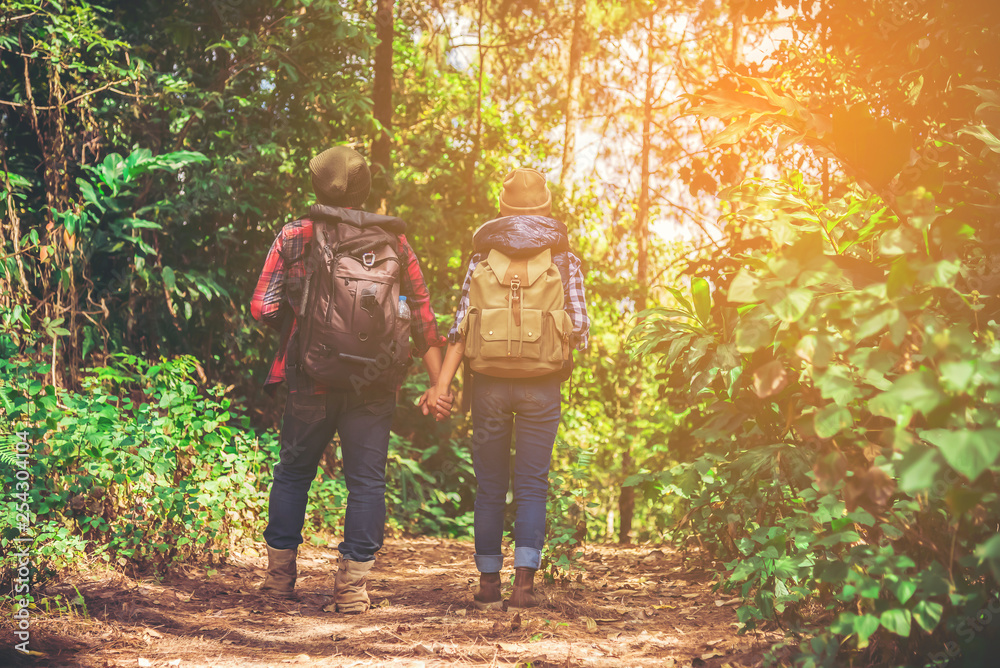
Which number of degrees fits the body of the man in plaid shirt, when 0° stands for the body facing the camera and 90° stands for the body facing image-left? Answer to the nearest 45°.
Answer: approximately 180°

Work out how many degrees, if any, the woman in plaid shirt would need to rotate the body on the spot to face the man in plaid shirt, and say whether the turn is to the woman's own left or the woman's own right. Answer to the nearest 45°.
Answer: approximately 90° to the woman's own left

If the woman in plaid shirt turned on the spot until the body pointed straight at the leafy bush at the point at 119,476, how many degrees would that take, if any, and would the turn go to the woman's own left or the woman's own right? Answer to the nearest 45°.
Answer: approximately 90° to the woman's own left

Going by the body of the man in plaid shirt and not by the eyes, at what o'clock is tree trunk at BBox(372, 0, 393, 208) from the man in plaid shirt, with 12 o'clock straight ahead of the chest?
The tree trunk is roughly at 12 o'clock from the man in plaid shirt.

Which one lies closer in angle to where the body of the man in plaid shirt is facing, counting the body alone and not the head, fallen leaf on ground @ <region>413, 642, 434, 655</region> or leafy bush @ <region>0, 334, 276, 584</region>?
the leafy bush

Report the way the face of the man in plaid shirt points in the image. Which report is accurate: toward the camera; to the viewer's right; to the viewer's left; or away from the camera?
away from the camera

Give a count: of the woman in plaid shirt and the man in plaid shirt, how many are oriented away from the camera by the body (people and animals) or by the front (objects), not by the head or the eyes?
2

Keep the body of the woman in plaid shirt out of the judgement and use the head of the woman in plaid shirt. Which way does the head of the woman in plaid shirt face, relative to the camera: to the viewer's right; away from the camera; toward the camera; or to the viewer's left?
away from the camera

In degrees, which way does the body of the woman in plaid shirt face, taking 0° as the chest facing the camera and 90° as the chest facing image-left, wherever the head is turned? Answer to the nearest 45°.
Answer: approximately 180°

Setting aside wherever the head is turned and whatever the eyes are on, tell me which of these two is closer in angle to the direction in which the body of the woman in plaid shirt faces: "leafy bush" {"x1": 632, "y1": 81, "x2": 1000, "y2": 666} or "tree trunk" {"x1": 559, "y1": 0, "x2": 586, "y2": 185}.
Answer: the tree trunk

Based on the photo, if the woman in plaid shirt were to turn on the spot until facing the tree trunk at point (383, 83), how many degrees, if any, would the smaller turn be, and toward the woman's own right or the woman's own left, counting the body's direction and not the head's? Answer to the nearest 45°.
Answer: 0° — they already face it
